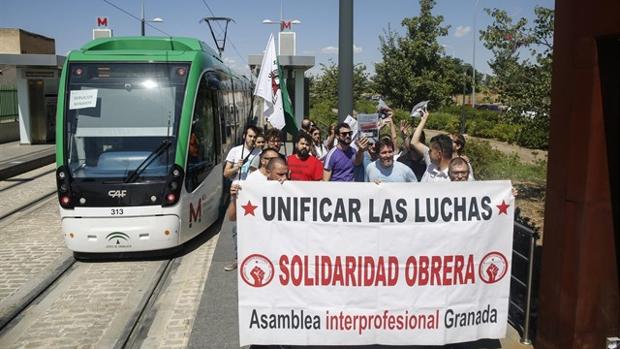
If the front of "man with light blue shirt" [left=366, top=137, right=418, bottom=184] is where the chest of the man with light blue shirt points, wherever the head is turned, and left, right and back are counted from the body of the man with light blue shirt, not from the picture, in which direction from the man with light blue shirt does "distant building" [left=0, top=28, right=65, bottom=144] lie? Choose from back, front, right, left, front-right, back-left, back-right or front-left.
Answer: back-right

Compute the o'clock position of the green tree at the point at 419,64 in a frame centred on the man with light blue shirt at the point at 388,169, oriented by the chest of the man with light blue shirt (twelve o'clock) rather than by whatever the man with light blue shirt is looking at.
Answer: The green tree is roughly at 6 o'clock from the man with light blue shirt.

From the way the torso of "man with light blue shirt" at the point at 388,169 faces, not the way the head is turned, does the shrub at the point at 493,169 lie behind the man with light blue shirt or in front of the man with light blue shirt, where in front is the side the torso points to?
behind

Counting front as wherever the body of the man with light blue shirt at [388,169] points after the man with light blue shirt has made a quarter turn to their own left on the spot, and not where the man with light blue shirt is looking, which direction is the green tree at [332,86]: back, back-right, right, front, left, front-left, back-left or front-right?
left

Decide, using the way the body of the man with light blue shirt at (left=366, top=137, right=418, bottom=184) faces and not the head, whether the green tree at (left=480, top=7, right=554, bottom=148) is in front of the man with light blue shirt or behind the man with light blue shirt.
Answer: behind

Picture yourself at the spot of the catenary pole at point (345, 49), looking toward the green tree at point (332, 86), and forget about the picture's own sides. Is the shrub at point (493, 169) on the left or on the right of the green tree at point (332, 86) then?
right

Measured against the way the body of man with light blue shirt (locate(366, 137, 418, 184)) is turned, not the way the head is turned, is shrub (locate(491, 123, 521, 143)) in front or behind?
behind

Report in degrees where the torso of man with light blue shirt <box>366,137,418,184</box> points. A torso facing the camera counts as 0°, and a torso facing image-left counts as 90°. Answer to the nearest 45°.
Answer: approximately 0°

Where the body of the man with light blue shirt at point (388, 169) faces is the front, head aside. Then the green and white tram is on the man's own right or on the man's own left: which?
on the man's own right

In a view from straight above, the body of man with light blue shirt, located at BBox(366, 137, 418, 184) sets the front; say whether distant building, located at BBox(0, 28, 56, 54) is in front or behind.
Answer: behind

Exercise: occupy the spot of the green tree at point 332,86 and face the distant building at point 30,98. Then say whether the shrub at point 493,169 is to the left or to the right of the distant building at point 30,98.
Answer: left

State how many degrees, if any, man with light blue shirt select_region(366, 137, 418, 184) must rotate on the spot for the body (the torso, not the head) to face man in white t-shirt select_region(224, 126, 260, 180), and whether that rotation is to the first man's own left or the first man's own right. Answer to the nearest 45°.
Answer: approximately 135° to the first man's own right

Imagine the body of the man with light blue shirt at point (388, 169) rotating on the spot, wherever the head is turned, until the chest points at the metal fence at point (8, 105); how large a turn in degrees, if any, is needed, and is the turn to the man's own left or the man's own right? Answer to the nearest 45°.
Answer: approximately 135° to the man's own right
